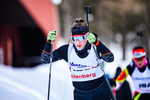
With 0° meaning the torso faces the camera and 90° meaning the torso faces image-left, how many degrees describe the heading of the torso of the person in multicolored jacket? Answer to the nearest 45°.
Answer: approximately 0°
